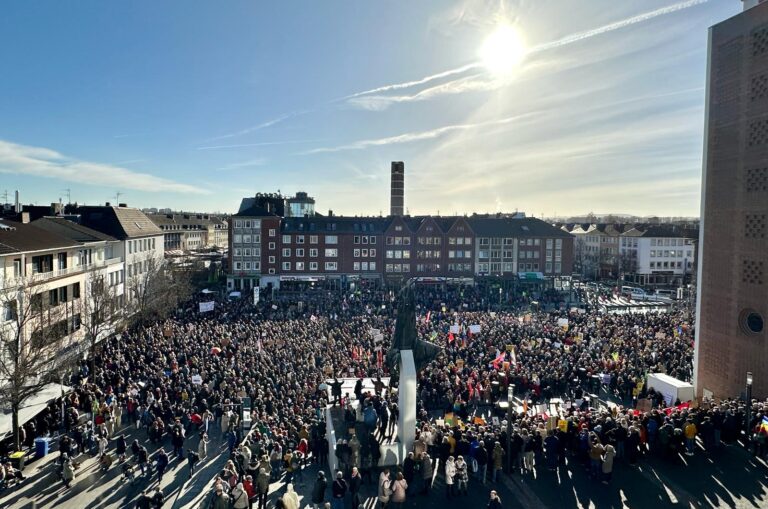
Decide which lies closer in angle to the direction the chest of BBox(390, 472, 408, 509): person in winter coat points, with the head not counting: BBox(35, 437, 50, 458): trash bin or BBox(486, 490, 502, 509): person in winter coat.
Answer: the trash bin

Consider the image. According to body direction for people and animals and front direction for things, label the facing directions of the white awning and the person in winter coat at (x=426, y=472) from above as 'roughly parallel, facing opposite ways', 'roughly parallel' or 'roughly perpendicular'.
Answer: roughly perpendicular

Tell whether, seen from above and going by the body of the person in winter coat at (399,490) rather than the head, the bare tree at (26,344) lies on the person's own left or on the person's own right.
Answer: on the person's own left

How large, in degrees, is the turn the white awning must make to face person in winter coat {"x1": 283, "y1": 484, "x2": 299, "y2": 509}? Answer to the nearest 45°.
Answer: approximately 45° to its right

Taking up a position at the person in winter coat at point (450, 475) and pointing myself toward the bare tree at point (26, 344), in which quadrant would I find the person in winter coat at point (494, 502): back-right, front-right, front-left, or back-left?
back-left

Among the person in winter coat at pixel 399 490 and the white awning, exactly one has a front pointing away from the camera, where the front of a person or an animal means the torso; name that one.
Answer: the person in winter coat

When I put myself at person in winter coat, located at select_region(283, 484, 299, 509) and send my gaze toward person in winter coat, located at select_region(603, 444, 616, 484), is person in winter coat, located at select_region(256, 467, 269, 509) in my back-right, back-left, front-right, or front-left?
back-left

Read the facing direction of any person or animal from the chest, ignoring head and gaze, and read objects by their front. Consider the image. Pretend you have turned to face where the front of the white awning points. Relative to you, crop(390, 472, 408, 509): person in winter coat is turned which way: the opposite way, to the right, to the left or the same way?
to the left

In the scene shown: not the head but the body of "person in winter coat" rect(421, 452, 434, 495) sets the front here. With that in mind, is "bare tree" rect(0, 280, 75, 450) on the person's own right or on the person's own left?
on the person's own left

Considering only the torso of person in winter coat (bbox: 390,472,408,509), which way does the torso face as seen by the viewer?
away from the camera

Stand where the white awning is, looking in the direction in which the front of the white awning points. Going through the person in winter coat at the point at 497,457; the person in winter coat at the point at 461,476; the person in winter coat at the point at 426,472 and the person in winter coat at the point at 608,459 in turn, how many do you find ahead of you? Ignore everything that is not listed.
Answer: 4

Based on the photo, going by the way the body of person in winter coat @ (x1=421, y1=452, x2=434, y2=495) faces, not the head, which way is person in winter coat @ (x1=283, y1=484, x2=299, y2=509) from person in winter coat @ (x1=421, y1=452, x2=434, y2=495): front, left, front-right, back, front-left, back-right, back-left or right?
back-left

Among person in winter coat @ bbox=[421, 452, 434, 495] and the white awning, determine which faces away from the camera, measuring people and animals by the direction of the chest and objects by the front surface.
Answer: the person in winter coat

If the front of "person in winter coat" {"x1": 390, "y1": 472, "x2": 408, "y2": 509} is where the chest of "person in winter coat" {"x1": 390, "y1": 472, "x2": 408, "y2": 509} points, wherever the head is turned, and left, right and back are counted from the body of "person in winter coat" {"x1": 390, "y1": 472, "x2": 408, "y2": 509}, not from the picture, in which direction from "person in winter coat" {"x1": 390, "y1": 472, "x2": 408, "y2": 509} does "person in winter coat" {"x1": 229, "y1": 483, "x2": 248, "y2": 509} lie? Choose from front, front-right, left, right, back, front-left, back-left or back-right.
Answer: left

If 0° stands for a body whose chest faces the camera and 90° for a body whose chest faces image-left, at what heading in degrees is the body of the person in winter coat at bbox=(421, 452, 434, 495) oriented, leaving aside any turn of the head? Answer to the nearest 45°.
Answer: approximately 180°

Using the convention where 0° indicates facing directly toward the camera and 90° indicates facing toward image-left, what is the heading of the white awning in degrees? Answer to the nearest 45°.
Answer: approximately 315°
